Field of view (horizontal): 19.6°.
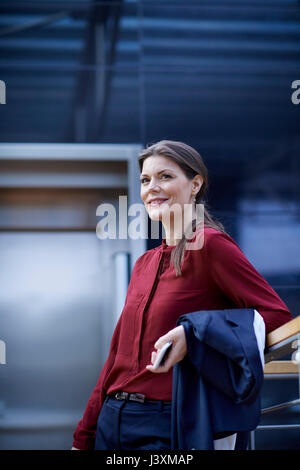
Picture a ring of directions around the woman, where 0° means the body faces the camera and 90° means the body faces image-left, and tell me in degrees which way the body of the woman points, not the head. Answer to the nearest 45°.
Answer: approximately 45°
